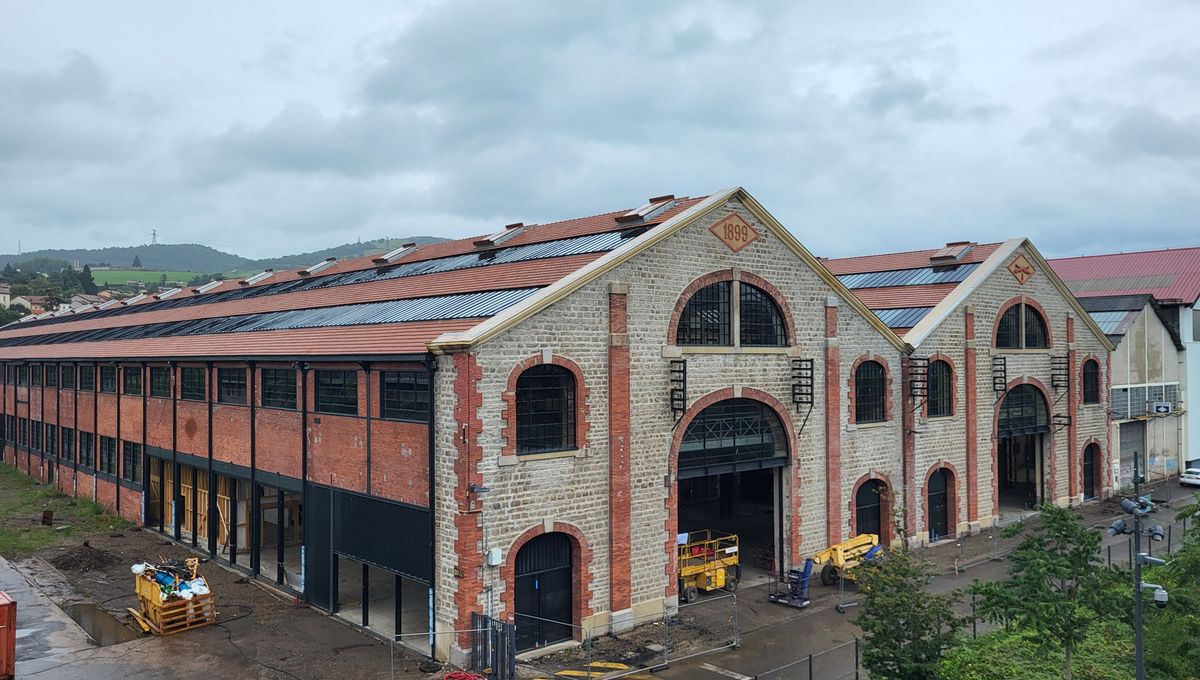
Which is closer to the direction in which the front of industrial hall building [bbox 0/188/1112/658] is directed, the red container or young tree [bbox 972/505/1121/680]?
the young tree

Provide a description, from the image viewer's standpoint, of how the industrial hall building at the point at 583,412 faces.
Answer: facing the viewer and to the right of the viewer

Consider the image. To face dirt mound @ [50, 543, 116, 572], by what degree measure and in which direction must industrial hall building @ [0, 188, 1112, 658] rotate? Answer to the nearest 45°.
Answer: approximately 135° to its right

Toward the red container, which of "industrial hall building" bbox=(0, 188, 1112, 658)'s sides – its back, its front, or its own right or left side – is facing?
right

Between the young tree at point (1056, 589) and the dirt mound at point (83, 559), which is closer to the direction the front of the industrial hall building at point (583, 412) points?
the young tree

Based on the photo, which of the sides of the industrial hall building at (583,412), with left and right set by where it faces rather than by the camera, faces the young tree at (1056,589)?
front

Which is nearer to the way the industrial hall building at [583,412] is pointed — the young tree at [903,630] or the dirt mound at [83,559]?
the young tree
